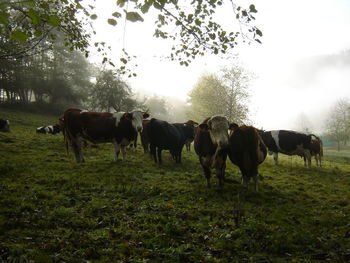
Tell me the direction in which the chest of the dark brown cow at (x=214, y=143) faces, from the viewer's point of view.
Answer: toward the camera

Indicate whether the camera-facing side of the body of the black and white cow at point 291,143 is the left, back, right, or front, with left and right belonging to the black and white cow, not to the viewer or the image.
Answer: left

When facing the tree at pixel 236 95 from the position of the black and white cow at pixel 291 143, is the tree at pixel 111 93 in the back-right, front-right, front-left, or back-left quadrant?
front-left

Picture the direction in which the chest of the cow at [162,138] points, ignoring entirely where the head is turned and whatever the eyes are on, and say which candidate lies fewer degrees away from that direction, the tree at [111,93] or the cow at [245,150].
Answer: the tree

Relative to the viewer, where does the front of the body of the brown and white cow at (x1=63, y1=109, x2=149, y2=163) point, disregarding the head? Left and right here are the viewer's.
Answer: facing to the right of the viewer

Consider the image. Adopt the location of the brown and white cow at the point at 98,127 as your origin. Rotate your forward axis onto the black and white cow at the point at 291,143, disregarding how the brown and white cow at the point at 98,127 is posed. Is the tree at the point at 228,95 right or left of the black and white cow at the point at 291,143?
left

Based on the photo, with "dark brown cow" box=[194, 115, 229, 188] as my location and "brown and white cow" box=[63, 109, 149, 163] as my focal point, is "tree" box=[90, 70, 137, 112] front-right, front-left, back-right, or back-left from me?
front-right

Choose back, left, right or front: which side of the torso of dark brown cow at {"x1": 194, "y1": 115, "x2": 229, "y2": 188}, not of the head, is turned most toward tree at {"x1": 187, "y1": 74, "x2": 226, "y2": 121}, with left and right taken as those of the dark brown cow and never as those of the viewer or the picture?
back

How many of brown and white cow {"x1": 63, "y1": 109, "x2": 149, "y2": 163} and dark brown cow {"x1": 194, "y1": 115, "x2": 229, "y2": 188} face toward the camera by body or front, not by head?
1
